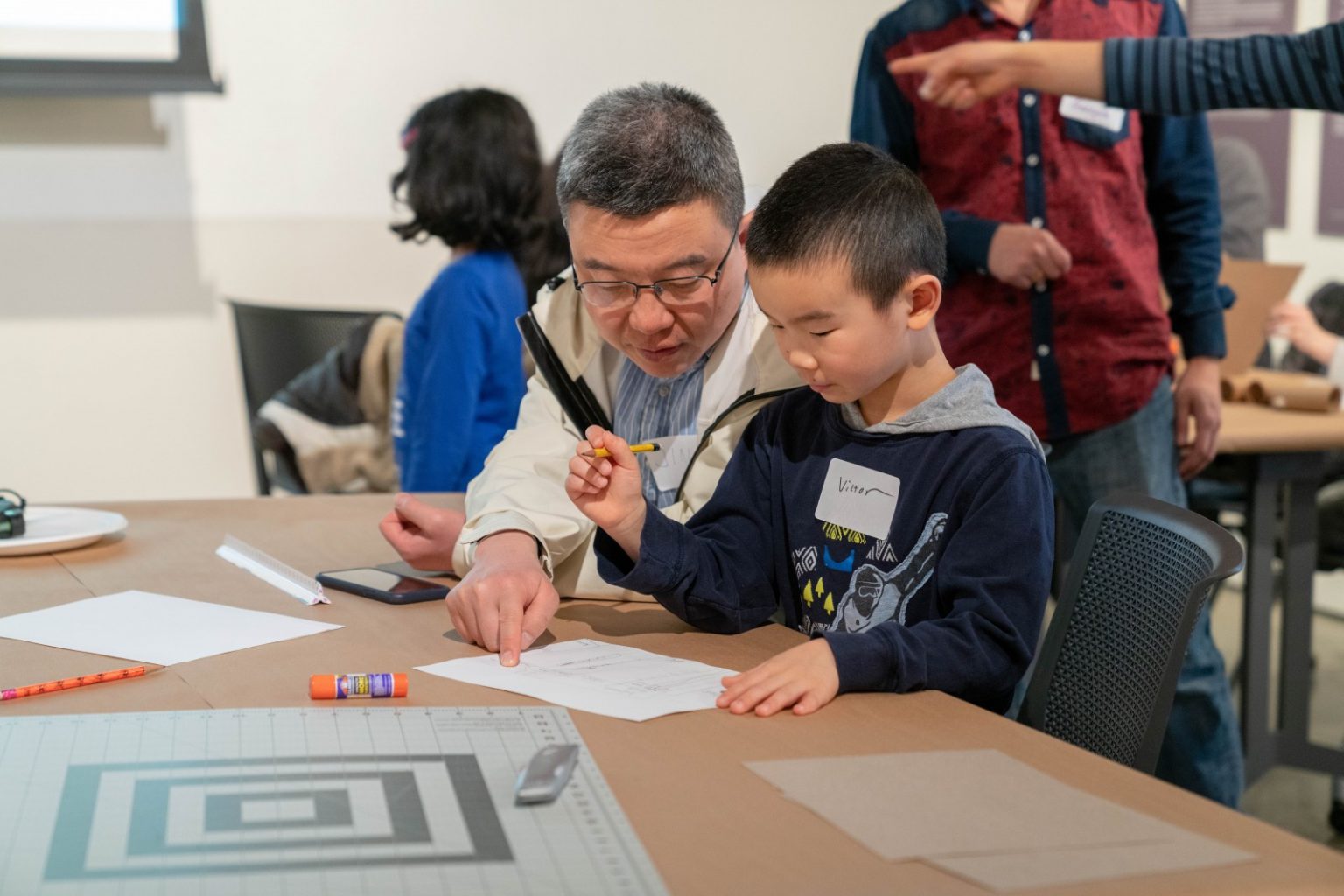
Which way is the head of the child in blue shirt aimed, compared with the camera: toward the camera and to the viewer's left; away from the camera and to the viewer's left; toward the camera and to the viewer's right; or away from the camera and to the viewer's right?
away from the camera and to the viewer's left

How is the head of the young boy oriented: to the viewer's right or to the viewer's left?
to the viewer's left

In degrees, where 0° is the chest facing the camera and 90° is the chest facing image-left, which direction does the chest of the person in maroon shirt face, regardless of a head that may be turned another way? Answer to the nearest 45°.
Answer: approximately 0°
